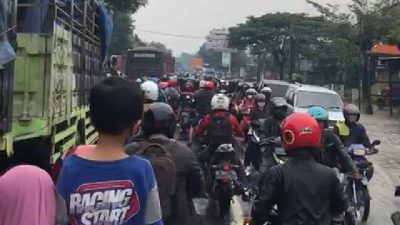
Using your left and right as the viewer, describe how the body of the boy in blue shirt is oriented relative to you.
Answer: facing away from the viewer

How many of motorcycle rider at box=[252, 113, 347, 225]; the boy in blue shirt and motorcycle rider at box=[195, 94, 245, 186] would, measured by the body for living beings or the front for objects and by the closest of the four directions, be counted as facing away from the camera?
3

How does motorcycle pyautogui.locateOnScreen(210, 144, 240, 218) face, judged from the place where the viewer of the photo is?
facing away from the viewer

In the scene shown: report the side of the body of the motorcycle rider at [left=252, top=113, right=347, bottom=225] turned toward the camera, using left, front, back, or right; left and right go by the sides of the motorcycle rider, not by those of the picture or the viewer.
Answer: back

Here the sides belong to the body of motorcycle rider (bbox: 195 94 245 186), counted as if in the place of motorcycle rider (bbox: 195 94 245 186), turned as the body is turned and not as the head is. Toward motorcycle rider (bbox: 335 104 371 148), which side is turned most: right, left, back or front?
right

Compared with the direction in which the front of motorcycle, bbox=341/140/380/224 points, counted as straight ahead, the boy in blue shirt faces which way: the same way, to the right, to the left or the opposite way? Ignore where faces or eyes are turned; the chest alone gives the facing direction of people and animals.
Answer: the opposite way

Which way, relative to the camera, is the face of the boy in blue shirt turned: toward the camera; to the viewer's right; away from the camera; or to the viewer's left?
away from the camera

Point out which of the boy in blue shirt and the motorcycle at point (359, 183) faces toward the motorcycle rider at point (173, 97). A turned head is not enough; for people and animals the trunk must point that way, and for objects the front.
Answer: the boy in blue shirt

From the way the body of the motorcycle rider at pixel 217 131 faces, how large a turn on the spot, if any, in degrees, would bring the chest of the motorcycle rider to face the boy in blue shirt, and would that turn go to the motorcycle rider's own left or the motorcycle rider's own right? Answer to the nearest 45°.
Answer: approximately 180°

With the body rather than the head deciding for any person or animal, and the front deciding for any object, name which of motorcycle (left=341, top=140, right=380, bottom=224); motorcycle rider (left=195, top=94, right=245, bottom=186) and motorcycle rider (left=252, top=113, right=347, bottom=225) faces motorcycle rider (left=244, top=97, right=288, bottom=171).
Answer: motorcycle rider (left=252, top=113, right=347, bottom=225)

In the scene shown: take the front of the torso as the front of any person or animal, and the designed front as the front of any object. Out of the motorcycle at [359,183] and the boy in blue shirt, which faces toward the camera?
the motorcycle

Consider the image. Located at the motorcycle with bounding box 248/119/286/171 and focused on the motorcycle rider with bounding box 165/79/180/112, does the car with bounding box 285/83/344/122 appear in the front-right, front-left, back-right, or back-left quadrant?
front-right

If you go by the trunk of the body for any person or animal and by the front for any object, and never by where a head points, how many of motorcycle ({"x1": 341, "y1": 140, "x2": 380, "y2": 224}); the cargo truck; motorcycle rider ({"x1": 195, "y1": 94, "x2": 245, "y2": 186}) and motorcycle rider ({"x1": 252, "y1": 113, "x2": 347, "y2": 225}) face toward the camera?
1

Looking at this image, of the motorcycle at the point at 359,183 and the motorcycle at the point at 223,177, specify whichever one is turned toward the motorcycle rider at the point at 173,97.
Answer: the motorcycle at the point at 223,177

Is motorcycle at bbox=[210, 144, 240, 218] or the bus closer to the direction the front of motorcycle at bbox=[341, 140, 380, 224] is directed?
the motorcycle

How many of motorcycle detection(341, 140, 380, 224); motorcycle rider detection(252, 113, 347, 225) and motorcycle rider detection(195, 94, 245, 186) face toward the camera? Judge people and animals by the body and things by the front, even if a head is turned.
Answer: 1

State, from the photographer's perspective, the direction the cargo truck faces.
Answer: facing away from the viewer and to the right of the viewer
